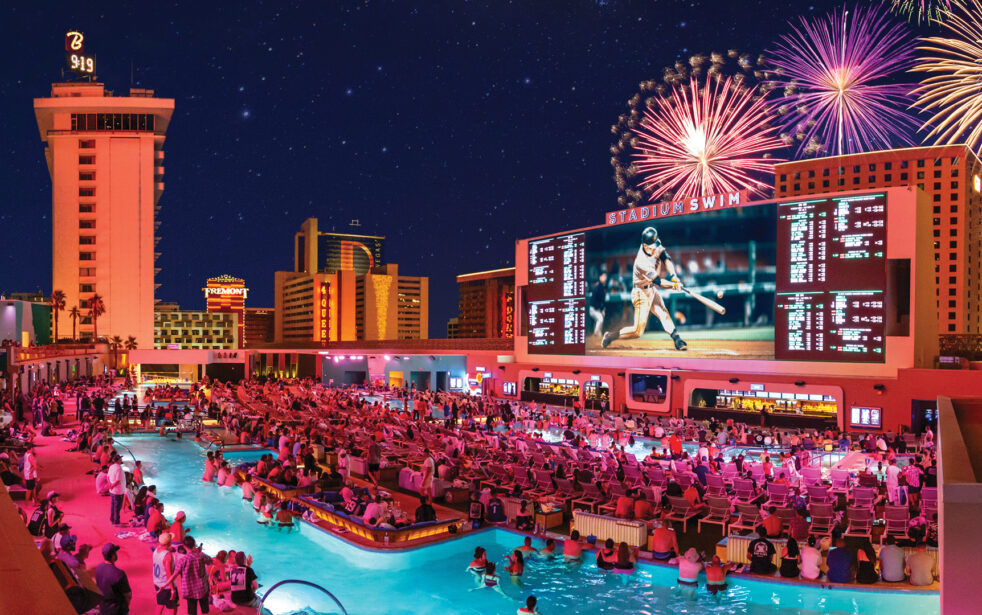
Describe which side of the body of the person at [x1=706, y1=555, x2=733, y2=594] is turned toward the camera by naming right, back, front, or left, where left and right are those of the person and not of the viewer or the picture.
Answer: back

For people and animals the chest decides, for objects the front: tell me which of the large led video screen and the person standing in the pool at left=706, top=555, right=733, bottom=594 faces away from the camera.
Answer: the person standing in the pool

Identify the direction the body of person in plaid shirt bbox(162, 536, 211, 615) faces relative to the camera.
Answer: away from the camera

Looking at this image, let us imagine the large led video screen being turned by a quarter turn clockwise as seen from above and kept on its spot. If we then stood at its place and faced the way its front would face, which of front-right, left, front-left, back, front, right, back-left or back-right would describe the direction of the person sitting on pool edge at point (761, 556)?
back-left

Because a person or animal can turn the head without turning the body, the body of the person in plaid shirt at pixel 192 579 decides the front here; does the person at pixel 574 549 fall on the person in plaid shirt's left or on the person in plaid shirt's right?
on the person in plaid shirt's right
